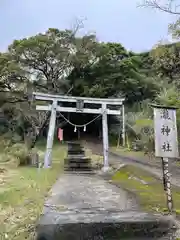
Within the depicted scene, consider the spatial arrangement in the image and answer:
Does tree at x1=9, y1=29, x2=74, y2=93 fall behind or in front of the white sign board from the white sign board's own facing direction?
behind

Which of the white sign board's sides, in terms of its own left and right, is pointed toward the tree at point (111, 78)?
back

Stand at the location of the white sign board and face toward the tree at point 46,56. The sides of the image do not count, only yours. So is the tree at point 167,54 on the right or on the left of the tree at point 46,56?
right

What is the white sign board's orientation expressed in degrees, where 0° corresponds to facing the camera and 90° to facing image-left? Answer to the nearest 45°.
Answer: approximately 0°

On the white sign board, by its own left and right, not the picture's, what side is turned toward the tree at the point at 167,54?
back
